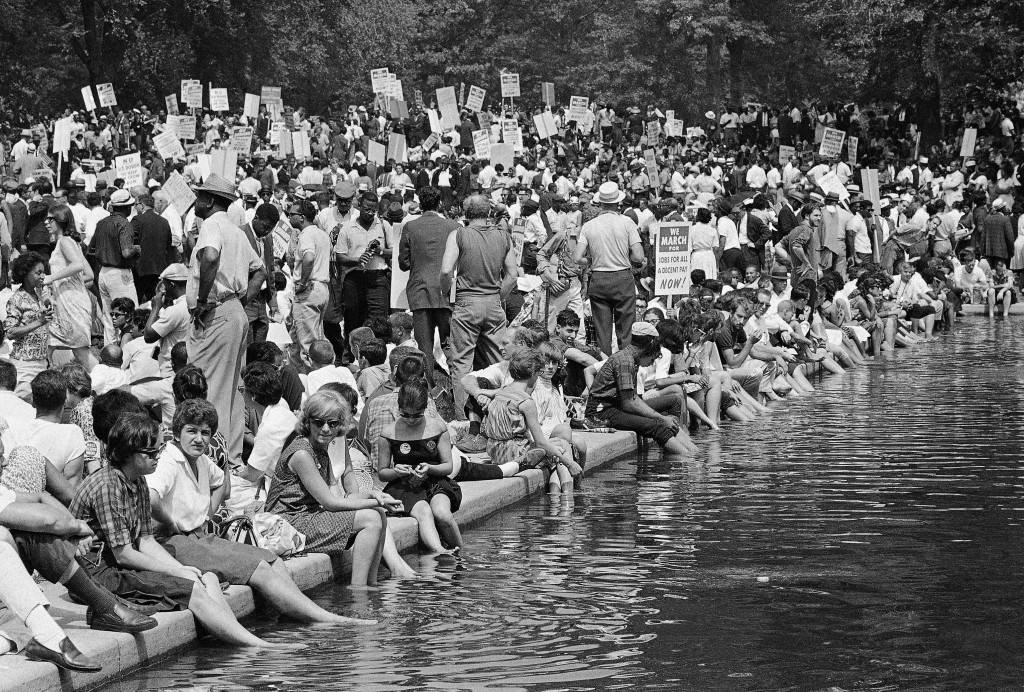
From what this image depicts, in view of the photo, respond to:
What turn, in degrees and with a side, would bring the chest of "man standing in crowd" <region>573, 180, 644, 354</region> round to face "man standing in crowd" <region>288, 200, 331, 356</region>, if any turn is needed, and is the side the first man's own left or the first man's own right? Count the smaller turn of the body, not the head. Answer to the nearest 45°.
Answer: approximately 90° to the first man's own left

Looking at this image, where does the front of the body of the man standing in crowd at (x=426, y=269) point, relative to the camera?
away from the camera

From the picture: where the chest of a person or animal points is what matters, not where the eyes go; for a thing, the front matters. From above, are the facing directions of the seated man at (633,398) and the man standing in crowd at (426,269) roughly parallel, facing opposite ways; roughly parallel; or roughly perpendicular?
roughly perpendicular

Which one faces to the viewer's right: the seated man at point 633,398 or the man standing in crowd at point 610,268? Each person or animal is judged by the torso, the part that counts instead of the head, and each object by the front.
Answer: the seated man

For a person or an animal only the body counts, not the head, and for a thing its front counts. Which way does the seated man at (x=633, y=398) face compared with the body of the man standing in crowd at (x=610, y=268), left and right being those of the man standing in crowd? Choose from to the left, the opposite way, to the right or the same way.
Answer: to the right

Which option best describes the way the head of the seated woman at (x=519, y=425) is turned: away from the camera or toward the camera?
away from the camera

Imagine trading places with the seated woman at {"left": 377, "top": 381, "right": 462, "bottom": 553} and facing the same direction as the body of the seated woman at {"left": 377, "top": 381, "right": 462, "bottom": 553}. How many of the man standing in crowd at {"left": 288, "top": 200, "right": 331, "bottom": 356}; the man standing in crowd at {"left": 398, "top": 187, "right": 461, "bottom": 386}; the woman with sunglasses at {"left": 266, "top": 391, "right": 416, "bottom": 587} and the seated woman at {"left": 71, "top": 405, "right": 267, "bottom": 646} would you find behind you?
2

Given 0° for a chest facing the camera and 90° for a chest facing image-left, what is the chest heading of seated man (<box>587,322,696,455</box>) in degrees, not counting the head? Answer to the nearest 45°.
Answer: approximately 270°

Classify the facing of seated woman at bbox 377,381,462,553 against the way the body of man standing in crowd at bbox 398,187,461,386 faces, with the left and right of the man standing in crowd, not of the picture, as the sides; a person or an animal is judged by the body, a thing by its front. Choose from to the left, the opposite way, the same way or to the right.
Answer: the opposite way

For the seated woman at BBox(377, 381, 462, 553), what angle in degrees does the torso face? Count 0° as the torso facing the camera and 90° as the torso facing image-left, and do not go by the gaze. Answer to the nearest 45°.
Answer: approximately 0°

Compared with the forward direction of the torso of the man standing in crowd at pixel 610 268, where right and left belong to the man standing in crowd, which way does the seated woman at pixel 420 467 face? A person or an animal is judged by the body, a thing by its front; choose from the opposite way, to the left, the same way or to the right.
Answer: the opposite way

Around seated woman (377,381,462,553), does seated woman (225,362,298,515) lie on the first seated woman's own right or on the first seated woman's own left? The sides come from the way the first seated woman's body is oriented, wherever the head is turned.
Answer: on the first seated woman's own right

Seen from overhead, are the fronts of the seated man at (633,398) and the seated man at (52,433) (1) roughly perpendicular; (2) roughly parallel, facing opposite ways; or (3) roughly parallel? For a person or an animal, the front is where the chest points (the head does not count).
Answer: roughly perpendicular
